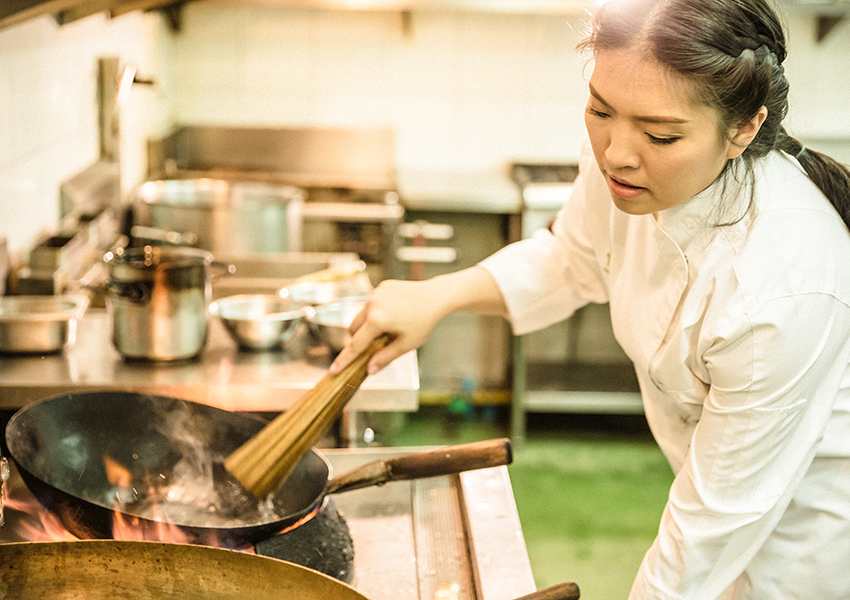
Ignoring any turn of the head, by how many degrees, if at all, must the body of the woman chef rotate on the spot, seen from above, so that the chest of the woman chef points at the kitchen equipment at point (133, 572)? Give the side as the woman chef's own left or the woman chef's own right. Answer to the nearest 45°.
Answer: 0° — they already face it

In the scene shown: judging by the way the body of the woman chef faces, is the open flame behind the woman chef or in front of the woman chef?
in front

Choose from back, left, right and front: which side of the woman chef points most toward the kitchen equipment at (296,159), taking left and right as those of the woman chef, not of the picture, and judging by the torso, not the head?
right

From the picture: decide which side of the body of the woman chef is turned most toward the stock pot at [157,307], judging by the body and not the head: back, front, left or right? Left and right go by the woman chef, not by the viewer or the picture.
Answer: right

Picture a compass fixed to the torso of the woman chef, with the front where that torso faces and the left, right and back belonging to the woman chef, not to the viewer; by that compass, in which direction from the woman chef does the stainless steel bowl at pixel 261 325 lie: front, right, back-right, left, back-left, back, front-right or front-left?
right

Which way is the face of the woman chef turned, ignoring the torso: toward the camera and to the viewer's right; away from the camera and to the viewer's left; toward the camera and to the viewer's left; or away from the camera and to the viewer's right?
toward the camera and to the viewer's left

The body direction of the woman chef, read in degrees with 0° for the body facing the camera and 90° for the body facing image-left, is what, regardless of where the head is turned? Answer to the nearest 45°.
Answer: approximately 45°

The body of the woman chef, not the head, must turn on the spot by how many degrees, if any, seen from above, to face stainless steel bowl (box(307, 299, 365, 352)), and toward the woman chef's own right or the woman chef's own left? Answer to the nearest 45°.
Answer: approximately 90° to the woman chef's own right
